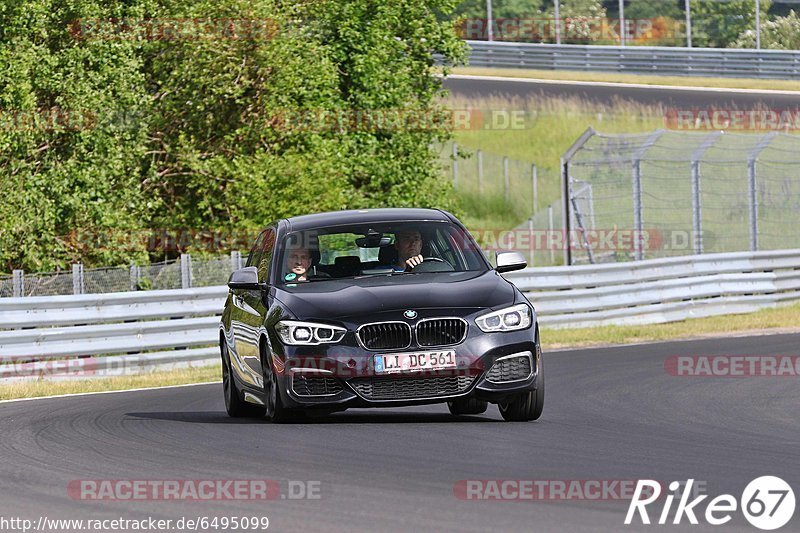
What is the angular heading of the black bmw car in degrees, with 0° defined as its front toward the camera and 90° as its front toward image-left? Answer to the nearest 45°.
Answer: approximately 0°

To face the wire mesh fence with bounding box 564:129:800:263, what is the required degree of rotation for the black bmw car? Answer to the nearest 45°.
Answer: approximately 180°

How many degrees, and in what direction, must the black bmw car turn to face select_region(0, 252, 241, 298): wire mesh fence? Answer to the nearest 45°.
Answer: approximately 180°

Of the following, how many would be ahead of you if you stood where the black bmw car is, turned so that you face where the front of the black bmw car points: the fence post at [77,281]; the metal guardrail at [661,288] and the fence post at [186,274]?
0

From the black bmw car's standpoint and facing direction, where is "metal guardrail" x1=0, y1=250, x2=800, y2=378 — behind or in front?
behind

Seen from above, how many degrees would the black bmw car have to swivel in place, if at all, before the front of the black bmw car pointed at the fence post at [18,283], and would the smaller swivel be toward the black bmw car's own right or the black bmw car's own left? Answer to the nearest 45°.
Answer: approximately 135° to the black bmw car's own right

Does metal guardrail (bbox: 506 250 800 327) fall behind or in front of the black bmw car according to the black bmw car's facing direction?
behind
